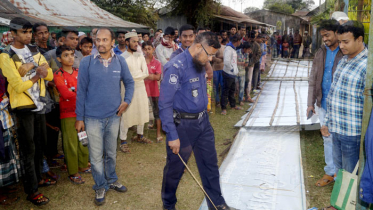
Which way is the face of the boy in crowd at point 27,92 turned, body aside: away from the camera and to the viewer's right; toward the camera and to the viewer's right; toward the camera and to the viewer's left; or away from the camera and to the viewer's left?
toward the camera and to the viewer's right

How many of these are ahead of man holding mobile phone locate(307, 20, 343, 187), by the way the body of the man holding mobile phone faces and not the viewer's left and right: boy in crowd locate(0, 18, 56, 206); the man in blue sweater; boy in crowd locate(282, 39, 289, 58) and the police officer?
3

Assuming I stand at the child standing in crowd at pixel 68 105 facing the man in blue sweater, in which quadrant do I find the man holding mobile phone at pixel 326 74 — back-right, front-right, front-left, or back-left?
front-left

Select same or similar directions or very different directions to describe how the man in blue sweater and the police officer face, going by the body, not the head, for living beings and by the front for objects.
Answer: same or similar directions

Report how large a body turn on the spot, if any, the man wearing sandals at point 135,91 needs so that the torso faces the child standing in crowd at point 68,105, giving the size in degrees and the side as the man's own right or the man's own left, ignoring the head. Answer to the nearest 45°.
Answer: approximately 90° to the man's own right

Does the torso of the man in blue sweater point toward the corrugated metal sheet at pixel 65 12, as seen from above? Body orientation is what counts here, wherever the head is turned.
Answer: no

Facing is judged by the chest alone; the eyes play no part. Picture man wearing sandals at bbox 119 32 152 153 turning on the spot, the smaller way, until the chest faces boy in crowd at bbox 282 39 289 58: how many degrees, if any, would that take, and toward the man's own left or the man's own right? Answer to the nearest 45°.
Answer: approximately 90° to the man's own left

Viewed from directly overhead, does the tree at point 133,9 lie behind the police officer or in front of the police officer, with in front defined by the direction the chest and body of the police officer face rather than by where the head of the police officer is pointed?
behind

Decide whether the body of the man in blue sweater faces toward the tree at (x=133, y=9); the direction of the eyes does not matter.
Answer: no

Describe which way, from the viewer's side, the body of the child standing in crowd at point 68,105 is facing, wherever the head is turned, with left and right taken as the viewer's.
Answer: facing the viewer and to the right of the viewer

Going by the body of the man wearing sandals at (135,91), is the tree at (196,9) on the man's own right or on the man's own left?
on the man's own left

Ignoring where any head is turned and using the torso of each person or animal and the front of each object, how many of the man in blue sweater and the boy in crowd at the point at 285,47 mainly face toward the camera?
2

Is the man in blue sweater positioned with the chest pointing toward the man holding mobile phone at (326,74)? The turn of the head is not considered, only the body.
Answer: no

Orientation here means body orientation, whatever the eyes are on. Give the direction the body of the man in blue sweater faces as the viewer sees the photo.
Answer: toward the camera

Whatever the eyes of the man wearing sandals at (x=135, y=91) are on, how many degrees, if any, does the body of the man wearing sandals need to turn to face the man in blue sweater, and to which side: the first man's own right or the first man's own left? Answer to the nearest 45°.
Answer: approximately 45° to the first man's own right

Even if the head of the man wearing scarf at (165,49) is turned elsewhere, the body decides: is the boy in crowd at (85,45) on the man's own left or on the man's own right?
on the man's own right
